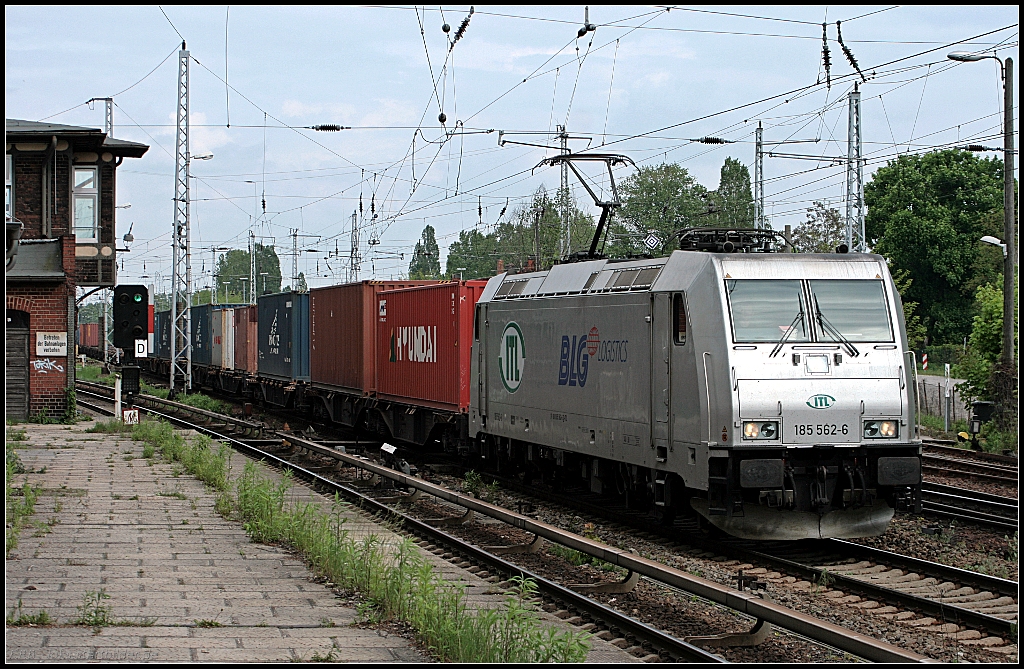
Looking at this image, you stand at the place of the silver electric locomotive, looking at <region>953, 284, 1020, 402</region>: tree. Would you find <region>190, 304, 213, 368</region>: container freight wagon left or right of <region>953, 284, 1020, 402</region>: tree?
left

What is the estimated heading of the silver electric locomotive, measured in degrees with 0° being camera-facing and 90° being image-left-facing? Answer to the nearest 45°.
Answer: approximately 315°

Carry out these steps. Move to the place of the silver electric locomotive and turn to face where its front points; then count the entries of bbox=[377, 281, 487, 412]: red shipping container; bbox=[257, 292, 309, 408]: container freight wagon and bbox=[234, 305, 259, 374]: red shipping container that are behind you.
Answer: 3

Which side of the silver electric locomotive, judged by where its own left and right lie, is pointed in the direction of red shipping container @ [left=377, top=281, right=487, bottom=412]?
back

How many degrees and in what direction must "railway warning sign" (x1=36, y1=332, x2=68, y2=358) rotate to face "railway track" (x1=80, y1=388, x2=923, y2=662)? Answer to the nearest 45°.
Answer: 0° — it already faces it

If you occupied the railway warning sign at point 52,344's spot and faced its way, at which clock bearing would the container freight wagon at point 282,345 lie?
The container freight wagon is roughly at 8 o'clock from the railway warning sign.

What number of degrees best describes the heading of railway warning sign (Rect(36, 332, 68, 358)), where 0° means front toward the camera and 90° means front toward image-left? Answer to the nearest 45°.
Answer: approximately 0°
